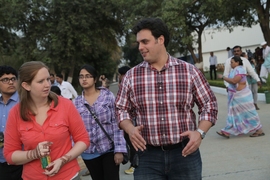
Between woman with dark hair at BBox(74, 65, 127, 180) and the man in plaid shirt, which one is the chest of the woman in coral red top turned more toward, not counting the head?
the man in plaid shirt

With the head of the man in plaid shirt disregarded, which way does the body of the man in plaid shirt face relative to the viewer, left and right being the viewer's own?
facing the viewer

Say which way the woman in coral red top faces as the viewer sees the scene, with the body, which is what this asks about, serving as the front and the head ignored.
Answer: toward the camera

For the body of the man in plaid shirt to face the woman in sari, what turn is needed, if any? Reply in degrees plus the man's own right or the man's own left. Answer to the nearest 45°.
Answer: approximately 180°
